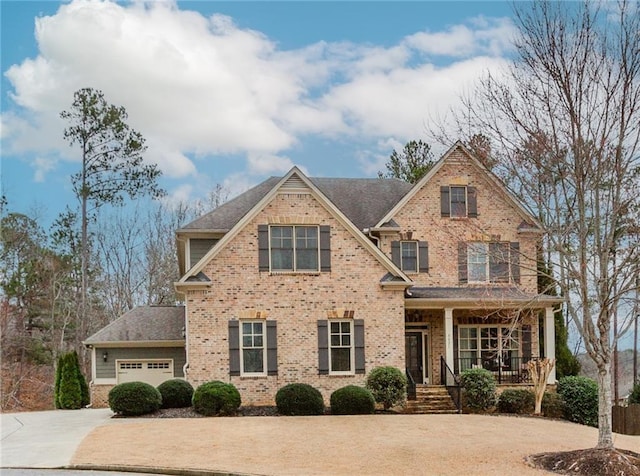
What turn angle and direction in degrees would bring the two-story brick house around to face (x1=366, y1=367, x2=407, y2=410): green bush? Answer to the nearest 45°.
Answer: approximately 45° to its left

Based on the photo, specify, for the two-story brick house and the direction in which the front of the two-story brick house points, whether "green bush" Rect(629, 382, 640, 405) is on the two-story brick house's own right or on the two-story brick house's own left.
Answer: on the two-story brick house's own left

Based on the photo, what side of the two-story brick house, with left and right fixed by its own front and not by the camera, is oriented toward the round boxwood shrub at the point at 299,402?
front

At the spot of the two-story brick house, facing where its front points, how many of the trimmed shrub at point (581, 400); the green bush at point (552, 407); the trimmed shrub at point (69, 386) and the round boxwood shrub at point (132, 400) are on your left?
2

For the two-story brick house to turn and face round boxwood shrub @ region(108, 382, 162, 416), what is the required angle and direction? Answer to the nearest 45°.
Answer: approximately 45° to its right

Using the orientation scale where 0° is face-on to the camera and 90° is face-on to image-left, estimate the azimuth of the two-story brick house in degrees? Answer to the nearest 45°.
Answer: approximately 0°

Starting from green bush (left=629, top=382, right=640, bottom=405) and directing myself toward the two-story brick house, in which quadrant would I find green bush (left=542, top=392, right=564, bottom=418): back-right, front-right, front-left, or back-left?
front-left

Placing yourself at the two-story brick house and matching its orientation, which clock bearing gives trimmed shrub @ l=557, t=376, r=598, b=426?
The trimmed shrub is roughly at 9 o'clock from the two-story brick house.

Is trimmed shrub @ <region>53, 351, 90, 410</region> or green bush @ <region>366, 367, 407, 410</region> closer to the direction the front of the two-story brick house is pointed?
the green bush

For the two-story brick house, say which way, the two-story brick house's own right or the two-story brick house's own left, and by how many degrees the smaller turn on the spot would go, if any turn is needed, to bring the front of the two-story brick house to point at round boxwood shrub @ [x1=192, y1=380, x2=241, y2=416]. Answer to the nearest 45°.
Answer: approximately 45° to the two-story brick house's own right

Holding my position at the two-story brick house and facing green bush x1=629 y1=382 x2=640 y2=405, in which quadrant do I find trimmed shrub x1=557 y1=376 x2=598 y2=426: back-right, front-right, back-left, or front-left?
front-right

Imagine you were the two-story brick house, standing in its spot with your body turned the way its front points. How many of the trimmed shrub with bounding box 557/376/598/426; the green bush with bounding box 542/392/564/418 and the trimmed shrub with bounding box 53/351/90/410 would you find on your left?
2
